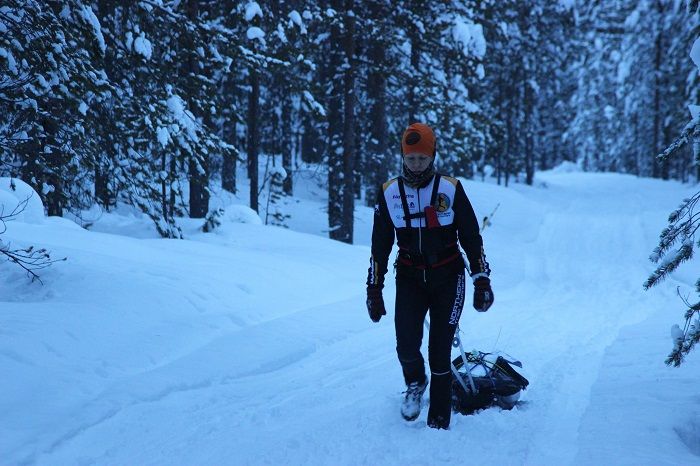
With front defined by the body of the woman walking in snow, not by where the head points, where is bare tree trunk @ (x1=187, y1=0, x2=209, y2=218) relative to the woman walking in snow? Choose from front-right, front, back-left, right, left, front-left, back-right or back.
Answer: back-right

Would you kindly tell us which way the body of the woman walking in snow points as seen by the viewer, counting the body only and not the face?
toward the camera

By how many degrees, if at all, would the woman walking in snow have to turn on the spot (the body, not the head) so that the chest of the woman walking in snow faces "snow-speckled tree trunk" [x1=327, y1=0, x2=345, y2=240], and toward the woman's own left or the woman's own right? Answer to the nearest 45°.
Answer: approximately 180°

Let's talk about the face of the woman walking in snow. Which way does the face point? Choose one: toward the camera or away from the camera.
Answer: toward the camera

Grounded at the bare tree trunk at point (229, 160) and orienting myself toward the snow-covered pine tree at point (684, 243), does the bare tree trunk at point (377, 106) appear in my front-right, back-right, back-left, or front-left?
front-left

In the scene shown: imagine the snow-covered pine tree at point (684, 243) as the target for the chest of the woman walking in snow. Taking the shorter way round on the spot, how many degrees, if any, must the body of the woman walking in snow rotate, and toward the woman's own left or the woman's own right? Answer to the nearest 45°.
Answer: approximately 90° to the woman's own left

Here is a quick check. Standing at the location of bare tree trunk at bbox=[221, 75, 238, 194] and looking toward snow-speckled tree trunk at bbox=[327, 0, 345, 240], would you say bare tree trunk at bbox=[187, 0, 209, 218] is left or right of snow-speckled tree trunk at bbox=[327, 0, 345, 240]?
right

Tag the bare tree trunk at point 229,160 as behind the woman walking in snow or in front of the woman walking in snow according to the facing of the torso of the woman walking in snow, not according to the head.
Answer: behind

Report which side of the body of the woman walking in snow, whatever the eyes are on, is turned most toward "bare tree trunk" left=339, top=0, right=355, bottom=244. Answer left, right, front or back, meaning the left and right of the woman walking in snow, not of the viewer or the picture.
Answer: back
